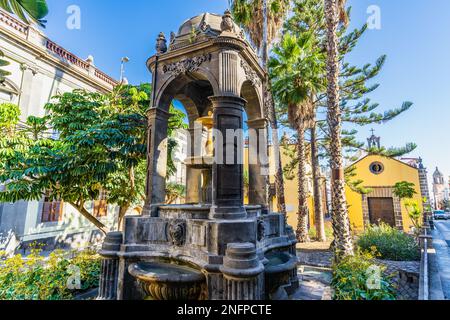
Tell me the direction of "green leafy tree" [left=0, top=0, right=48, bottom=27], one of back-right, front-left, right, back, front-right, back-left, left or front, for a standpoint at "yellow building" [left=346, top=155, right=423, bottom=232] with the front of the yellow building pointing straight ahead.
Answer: front

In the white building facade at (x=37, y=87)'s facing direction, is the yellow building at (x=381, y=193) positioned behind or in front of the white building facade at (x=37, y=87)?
in front

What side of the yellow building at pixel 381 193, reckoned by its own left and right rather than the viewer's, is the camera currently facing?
front

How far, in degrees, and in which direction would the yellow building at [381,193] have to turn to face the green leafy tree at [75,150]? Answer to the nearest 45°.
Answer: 0° — it already faces it

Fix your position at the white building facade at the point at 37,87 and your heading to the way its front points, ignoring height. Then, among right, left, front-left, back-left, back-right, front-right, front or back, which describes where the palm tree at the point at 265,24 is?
front

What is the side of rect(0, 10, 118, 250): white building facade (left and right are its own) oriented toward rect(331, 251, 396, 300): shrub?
front

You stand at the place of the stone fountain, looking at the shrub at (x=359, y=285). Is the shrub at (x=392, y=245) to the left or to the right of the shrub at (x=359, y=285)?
left

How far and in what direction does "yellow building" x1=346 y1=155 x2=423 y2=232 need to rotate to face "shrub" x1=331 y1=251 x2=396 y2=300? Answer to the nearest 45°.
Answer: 0° — it already faces it

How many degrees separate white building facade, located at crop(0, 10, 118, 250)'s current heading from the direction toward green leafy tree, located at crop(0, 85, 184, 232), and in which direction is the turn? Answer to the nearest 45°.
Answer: approximately 45° to its right

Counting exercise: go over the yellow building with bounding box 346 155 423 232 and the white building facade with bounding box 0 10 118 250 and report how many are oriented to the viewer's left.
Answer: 0

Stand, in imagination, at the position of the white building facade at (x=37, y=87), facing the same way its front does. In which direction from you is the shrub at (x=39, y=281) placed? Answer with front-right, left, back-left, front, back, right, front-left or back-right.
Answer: front-right

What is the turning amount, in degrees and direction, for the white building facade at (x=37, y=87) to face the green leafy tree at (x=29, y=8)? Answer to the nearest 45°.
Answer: approximately 45° to its right

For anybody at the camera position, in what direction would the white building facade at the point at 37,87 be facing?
facing the viewer and to the right of the viewer

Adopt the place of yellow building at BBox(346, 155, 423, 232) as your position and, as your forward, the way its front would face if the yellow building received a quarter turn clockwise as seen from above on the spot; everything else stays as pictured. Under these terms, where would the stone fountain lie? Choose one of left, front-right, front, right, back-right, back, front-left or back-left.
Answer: left

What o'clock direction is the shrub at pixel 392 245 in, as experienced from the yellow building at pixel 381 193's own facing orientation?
The shrub is roughly at 12 o'clock from the yellow building.
